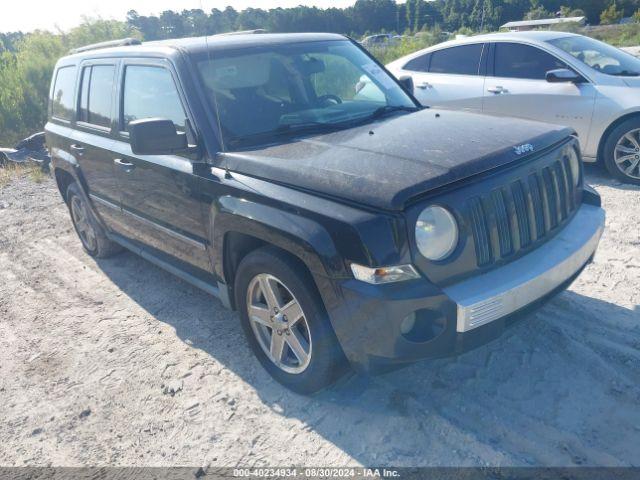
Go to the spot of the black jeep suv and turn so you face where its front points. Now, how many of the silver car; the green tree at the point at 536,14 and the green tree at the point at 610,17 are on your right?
0

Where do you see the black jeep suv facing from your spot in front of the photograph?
facing the viewer and to the right of the viewer

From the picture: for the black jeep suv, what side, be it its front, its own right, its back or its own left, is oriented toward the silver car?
left

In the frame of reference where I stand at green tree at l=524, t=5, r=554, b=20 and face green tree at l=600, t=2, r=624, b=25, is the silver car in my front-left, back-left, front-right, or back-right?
back-right

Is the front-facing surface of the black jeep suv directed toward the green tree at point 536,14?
no

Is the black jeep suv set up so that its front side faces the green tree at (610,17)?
no

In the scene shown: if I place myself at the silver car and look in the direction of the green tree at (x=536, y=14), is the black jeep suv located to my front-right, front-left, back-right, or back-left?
back-left

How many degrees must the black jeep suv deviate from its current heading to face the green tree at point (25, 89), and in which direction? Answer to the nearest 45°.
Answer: approximately 180°
